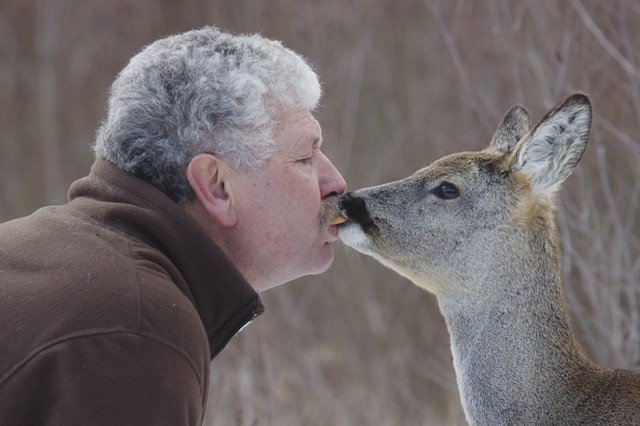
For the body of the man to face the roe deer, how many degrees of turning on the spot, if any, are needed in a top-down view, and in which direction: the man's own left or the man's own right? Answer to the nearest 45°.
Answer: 0° — they already face it

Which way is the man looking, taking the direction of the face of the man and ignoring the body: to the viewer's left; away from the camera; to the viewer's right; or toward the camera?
to the viewer's right

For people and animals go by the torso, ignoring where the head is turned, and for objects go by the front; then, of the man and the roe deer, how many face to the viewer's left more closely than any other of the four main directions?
1

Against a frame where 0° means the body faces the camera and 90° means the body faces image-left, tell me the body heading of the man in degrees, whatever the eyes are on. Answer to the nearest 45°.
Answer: approximately 270°

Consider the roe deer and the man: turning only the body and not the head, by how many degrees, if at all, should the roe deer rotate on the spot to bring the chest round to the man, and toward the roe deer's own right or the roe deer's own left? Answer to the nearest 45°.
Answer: approximately 45° to the roe deer's own left

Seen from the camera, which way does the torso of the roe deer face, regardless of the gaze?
to the viewer's left

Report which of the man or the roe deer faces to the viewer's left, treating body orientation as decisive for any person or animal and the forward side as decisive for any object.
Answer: the roe deer
